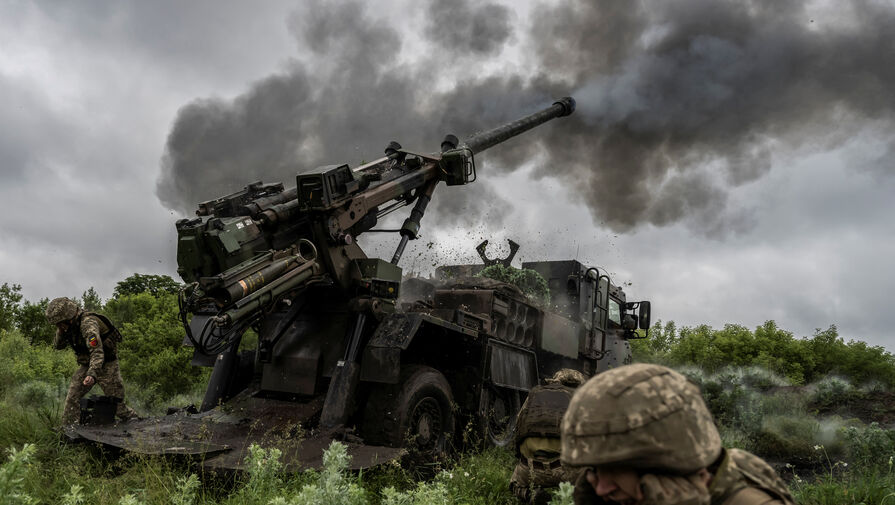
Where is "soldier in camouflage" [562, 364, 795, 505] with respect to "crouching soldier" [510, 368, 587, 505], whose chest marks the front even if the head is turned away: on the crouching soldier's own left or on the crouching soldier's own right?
on the crouching soldier's own right

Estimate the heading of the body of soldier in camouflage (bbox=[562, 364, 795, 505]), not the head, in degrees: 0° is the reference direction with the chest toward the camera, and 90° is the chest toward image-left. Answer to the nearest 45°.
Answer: approximately 45°

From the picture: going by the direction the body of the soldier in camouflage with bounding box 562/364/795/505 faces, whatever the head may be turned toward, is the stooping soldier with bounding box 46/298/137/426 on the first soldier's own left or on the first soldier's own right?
on the first soldier's own right

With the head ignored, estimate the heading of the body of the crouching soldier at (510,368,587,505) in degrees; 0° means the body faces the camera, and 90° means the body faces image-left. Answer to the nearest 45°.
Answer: approximately 225°

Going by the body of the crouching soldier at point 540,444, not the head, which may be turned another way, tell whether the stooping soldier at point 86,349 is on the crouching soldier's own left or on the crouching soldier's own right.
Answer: on the crouching soldier's own left

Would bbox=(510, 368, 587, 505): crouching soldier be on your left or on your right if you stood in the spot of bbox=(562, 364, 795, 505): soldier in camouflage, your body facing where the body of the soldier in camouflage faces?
on your right

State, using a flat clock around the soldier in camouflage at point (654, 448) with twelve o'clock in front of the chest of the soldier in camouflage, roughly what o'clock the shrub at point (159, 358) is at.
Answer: The shrub is roughly at 3 o'clock from the soldier in camouflage.

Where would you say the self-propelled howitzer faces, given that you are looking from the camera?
facing away from the viewer and to the right of the viewer

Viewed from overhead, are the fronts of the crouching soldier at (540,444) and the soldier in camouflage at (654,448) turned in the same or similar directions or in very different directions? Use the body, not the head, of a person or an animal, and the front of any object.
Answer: very different directions

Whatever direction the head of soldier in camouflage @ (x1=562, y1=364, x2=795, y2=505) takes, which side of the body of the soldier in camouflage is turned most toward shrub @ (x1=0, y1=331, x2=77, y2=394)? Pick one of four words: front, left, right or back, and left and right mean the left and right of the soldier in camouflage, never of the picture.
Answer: right
